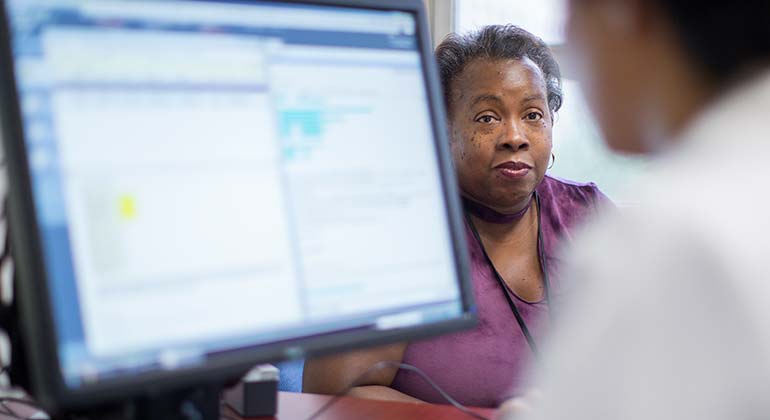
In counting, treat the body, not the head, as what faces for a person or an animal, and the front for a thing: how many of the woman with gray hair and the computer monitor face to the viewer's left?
0

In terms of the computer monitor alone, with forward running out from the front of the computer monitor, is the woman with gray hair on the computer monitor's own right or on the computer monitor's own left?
on the computer monitor's own left

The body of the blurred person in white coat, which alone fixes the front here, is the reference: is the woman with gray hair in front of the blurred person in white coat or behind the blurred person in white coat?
in front

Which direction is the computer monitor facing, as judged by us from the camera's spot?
facing the viewer and to the right of the viewer

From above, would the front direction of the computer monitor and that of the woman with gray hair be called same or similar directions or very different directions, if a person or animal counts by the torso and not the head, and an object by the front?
same or similar directions

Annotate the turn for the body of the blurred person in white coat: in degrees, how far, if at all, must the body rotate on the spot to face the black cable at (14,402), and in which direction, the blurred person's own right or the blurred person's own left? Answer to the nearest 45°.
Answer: approximately 45° to the blurred person's own left

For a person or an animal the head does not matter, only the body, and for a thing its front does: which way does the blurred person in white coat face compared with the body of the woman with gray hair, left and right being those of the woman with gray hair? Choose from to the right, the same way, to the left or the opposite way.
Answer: the opposite way

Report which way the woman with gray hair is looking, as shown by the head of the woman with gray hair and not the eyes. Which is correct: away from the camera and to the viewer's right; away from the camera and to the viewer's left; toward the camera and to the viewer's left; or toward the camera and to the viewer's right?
toward the camera and to the viewer's right

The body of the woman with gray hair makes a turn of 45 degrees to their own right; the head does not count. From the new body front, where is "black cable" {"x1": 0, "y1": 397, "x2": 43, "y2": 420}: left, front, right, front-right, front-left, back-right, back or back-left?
front-right

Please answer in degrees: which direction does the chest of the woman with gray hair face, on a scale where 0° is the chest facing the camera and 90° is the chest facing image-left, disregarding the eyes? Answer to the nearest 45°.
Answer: approximately 315°

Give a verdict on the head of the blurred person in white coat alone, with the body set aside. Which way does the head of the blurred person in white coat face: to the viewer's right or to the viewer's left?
to the viewer's left
